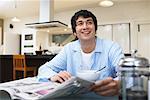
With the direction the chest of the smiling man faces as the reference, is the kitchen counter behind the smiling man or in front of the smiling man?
behind

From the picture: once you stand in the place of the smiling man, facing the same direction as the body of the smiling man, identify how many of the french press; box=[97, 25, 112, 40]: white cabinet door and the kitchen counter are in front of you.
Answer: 1

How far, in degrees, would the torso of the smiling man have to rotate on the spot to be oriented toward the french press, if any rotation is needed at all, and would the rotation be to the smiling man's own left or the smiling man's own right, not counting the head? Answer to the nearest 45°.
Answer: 0° — they already face it

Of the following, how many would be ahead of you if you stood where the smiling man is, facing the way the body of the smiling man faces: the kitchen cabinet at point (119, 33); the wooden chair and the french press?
1

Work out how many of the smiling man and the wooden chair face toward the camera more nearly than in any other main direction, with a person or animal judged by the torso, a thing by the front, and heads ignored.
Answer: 1

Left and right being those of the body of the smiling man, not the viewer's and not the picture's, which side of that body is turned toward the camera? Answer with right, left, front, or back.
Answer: front

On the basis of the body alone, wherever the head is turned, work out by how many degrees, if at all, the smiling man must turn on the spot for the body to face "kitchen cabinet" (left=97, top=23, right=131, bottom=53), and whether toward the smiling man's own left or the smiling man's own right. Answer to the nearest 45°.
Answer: approximately 180°
